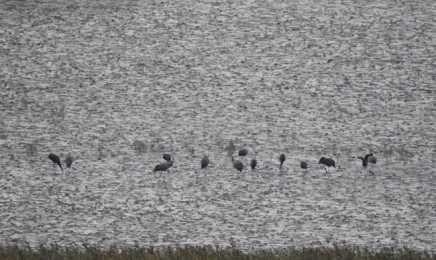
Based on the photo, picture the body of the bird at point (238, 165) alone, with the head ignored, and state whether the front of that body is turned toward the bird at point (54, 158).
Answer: yes

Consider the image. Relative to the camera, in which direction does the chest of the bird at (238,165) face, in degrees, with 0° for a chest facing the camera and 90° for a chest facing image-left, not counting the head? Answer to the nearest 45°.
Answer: approximately 90°
